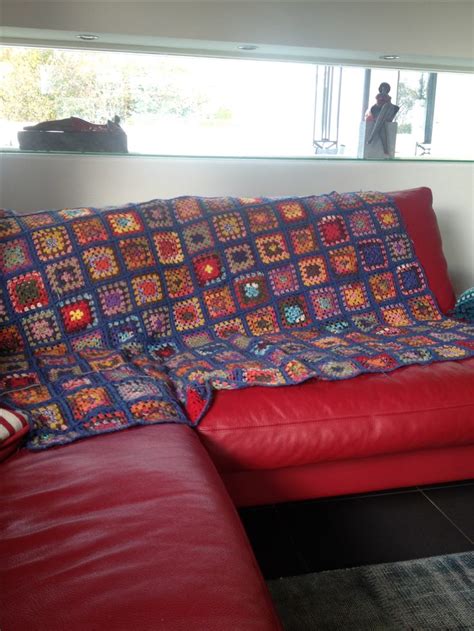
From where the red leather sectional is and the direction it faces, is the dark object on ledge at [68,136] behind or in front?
behind

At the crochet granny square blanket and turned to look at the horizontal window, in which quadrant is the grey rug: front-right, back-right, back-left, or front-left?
back-right

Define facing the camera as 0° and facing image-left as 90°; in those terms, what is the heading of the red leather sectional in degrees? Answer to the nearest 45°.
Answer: approximately 0°

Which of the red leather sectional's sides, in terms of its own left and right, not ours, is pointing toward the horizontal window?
back
